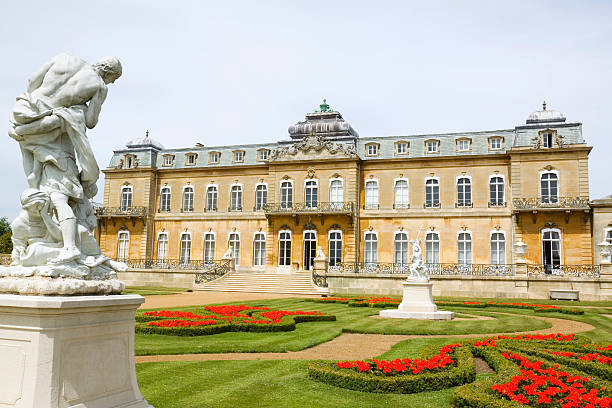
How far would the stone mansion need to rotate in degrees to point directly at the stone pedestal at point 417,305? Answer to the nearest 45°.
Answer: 0° — it already faces it

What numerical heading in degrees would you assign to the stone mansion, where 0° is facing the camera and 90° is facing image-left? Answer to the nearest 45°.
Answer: approximately 0°

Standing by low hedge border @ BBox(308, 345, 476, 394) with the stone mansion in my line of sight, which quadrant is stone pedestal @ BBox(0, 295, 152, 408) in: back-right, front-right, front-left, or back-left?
back-left

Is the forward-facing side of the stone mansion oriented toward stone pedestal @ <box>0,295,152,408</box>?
yes

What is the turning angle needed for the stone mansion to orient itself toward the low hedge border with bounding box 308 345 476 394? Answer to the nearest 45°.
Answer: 0° — it already faces it

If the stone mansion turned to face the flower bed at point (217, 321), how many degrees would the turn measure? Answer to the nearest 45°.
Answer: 0° — it already faces it

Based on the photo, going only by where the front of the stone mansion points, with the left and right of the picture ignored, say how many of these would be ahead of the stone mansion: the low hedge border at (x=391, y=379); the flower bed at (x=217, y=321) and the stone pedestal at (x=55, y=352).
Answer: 3
